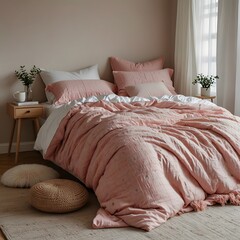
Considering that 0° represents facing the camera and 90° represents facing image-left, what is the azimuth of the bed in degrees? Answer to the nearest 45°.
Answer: approximately 315°

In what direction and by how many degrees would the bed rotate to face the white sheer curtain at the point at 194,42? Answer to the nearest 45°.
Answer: approximately 135° to its left

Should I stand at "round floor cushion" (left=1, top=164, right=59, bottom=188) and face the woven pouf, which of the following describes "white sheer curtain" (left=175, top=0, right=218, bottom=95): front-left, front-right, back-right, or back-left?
back-left

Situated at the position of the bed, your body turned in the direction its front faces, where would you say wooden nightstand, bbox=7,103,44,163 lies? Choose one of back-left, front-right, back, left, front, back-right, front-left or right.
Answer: back

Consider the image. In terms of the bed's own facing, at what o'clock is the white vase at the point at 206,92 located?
The white vase is roughly at 8 o'clock from the bed.

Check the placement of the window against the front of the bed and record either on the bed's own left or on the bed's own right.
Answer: on the bed's own left

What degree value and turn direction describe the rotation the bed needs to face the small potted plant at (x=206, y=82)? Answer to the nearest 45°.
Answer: approximately 135° to its left

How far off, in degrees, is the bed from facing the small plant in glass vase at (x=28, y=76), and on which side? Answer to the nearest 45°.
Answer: approximately 180°

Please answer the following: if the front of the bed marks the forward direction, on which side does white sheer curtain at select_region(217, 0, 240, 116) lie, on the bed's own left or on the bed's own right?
on the bed's own left
